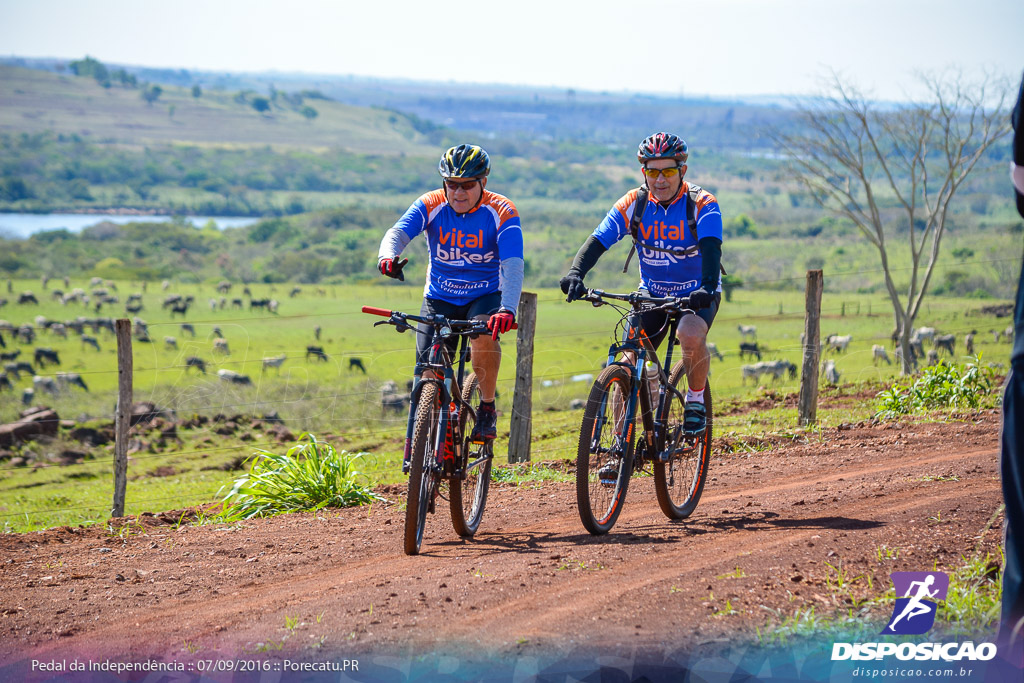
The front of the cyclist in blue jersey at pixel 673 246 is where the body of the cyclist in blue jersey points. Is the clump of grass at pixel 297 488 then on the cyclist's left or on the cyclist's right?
on the cyclist's right

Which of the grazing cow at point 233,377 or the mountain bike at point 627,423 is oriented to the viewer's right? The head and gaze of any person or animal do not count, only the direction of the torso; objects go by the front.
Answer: the grazing cow

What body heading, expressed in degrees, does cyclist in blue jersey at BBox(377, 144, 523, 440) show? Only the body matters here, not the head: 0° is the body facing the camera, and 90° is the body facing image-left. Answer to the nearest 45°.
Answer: approximately 0°

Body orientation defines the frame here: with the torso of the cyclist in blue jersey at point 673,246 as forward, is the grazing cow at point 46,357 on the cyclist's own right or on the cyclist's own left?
on the cyclist's own right

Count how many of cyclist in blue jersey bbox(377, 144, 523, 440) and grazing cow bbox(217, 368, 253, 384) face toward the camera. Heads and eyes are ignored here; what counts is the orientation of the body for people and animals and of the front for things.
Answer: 1

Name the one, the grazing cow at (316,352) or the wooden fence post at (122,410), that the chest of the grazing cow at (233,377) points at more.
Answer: the grazing cow

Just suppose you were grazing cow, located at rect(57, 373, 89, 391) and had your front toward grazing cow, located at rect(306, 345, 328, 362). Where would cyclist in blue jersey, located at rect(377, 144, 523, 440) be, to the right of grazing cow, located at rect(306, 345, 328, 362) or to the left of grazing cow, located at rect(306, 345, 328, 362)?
right

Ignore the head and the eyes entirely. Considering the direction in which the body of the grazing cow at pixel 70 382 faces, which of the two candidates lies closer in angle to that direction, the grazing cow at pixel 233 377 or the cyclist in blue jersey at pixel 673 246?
the grazing cow
